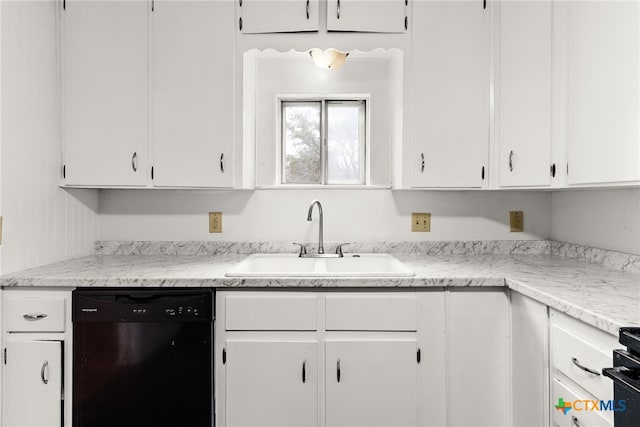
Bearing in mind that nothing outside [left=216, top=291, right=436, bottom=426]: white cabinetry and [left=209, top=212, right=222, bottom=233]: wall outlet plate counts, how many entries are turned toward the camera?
2

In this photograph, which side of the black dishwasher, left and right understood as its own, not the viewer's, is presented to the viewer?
front

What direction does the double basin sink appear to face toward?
toward the camera

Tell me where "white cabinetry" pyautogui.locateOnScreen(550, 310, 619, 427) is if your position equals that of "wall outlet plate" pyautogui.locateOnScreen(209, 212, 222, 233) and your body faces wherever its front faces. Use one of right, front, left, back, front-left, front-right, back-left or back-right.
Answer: front-left

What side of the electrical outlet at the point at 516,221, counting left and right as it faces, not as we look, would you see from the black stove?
front

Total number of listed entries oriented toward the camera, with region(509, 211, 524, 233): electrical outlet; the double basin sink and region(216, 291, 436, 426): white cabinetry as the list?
3

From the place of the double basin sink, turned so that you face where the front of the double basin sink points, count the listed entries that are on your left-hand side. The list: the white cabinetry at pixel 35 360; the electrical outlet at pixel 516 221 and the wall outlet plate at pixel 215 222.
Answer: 1

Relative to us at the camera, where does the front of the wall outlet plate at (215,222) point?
facing the viewer

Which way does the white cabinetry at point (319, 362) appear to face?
toward the camera

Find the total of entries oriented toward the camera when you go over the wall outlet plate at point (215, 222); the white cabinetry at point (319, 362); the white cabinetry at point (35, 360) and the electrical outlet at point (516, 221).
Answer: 4

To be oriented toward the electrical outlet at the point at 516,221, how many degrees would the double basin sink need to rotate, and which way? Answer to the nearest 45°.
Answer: approximately 90° to its left

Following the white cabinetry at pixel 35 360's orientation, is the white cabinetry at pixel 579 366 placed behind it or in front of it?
in front

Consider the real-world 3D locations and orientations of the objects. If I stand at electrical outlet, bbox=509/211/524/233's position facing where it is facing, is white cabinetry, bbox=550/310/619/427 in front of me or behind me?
in front

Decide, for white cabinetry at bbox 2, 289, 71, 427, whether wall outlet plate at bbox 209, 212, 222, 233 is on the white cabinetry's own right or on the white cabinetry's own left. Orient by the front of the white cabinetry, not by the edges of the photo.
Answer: on the white cabinetry's own left

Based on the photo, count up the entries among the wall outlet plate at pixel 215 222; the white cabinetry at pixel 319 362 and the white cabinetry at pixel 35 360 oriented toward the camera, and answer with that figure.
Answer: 3
